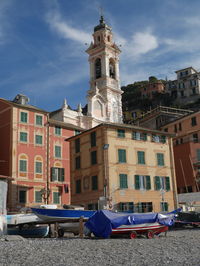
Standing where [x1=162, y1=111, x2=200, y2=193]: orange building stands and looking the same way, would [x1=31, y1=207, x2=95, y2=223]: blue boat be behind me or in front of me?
in front

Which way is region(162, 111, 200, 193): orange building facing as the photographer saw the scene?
facing the viewer and to the left of the viewer

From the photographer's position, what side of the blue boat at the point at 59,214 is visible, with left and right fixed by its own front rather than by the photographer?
left

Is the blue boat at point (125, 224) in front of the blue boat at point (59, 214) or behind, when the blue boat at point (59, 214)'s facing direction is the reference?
behind

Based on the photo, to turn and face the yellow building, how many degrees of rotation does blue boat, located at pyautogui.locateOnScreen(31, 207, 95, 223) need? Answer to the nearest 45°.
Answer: approximately 135° to its right

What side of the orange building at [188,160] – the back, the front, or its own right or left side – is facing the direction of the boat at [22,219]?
front
